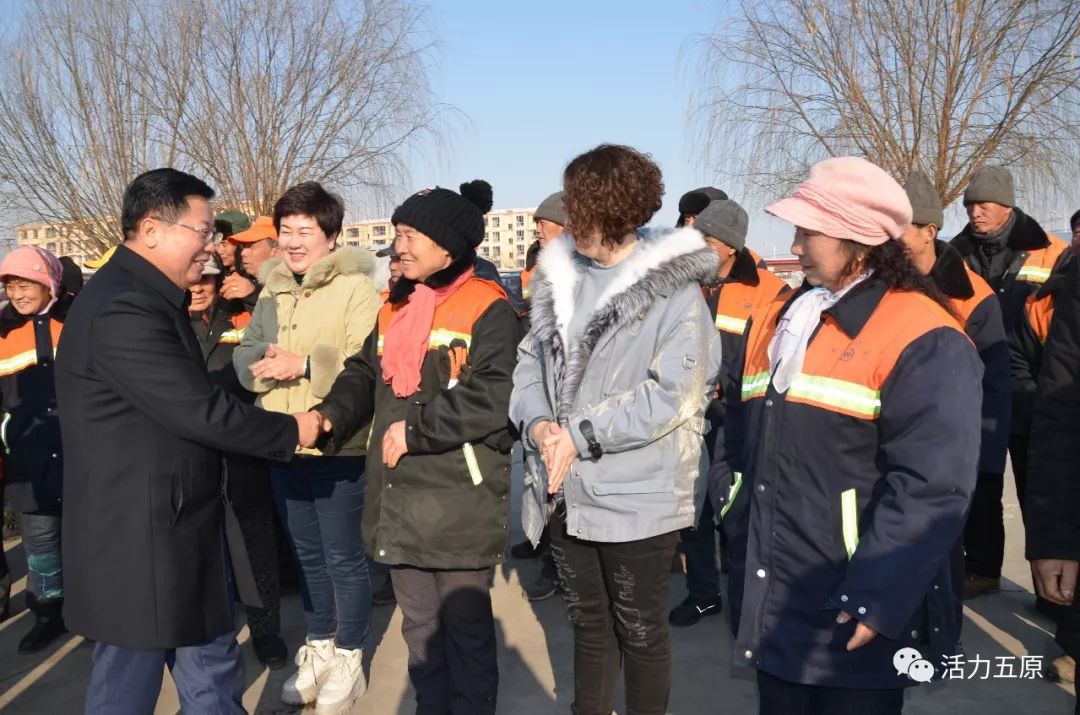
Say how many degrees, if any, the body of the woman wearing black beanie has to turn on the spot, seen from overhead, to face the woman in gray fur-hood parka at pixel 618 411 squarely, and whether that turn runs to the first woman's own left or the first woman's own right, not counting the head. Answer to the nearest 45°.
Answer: approximately 90° to the first woman's own left

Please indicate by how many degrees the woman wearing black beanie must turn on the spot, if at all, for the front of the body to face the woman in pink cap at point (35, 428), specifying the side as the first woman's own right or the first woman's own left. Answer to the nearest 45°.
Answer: approximately 90° to the first woman's own right

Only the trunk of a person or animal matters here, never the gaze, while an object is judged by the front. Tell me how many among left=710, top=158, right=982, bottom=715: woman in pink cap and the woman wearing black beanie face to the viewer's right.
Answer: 0

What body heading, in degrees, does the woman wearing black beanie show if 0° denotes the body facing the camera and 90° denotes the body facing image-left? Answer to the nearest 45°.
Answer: approximately 45°

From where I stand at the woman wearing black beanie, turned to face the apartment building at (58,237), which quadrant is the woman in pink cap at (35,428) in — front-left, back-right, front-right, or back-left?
front-left

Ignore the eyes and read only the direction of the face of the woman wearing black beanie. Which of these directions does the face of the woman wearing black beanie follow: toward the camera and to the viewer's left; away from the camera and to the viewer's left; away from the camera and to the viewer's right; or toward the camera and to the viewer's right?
toward the camera and to the viewer's left

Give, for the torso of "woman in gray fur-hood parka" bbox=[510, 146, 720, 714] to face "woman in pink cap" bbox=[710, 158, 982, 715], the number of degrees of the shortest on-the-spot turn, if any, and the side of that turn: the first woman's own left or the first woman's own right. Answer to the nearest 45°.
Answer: approximately 90° to the first woman's own left

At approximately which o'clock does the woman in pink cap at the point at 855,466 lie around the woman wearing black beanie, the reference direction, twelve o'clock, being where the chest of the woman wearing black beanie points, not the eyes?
The woman in pink cap is roughly at 9 o'clock from the woman wearing black beanie.

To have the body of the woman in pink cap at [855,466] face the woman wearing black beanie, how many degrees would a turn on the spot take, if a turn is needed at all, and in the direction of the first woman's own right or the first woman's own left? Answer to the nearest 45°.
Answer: approximately 45° to the first woman's own right

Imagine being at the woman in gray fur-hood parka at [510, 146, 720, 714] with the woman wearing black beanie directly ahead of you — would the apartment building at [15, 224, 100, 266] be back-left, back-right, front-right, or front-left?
front-right

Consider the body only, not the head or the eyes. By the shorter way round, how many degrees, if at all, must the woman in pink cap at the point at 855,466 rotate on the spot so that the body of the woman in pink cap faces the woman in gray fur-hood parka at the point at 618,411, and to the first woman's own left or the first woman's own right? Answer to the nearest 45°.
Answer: approximately 90° to the first woman's own right
